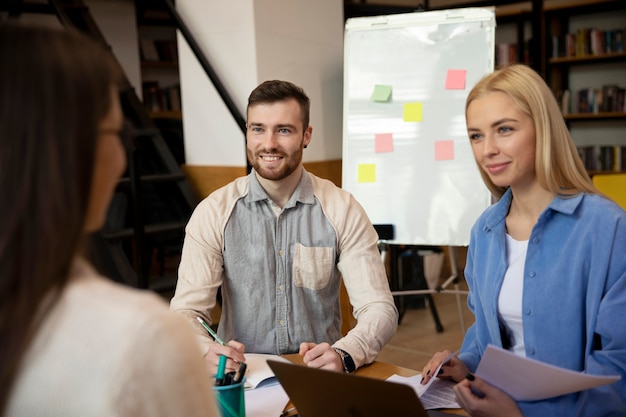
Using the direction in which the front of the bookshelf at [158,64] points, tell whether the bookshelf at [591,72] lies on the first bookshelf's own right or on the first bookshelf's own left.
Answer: on the first bookshelf's own left

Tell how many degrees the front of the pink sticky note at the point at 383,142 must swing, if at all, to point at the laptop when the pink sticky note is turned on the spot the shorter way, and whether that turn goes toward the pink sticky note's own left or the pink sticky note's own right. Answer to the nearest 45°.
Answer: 0° — it already faces it

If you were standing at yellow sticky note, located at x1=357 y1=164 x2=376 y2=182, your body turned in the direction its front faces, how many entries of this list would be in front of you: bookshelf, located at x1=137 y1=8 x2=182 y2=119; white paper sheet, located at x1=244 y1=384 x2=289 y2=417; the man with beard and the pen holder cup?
3

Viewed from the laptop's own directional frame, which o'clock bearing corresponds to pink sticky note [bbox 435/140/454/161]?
The pink sticky note is roughly at 11 o'clock from the laptop.

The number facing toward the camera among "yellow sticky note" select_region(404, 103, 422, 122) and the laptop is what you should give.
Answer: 1

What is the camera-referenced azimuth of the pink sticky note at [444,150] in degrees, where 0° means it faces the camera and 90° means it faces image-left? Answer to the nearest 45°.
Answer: approximately 0°

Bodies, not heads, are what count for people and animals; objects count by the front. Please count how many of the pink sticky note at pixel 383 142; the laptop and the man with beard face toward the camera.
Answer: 2
